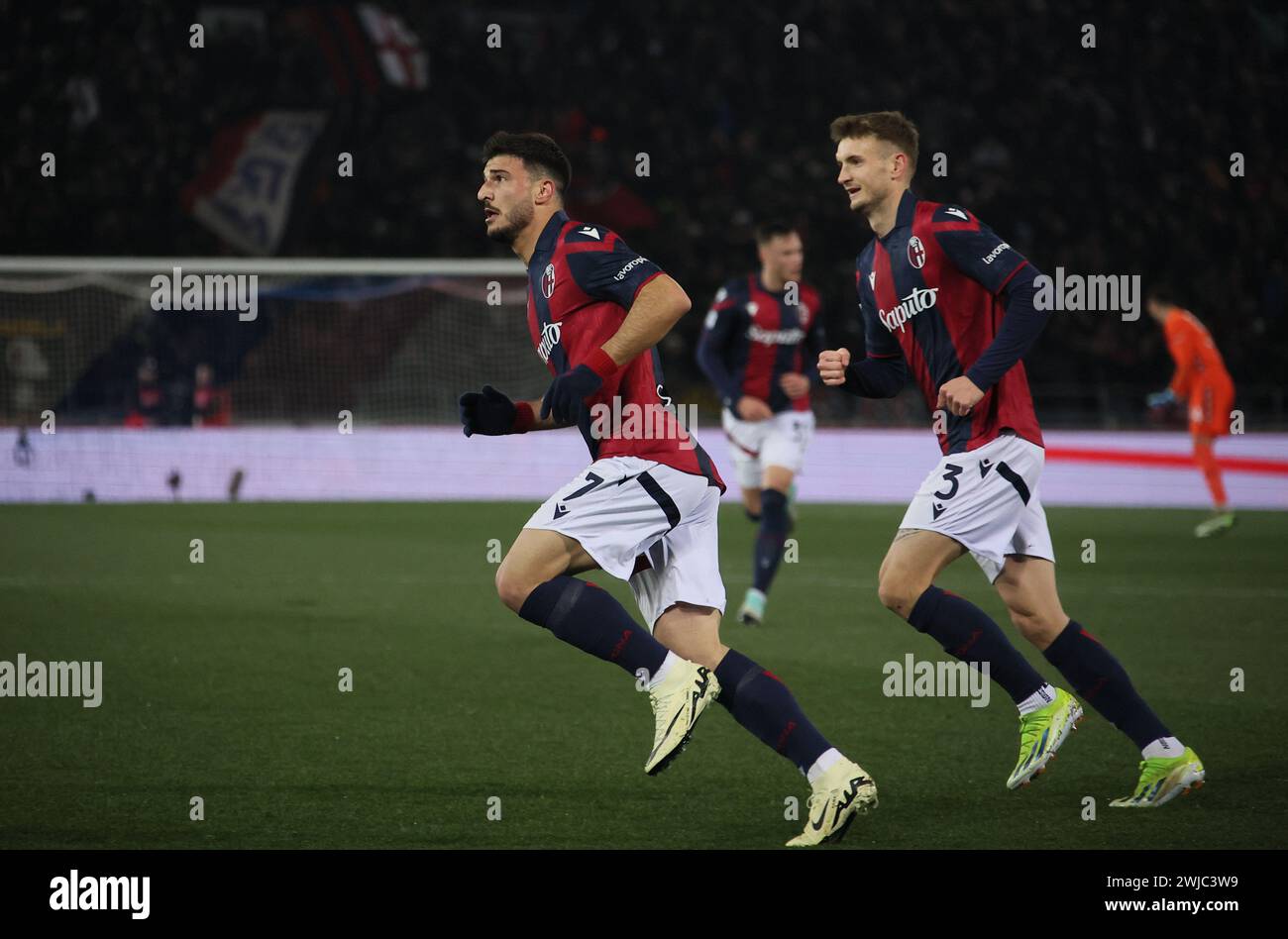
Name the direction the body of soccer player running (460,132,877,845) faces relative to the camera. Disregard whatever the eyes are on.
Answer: to the viewer's left

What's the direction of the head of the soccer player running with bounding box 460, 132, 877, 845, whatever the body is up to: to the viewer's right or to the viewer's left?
to the viewer's left

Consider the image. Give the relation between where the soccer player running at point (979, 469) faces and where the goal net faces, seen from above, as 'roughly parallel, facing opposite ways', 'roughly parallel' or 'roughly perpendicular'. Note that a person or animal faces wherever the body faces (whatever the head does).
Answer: roughly perpendicular

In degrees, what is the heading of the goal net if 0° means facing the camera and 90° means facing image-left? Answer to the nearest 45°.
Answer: approximately 0°

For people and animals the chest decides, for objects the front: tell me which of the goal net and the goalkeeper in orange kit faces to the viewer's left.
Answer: the goalkeeper in orange kit

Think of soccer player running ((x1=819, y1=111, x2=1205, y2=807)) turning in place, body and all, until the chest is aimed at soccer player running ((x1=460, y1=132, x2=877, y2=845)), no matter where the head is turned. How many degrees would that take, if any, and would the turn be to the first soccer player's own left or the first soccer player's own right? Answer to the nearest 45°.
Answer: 0° — they already face them

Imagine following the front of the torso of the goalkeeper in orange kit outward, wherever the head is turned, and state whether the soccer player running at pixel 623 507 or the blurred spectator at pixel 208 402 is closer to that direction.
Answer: the blurred spectator

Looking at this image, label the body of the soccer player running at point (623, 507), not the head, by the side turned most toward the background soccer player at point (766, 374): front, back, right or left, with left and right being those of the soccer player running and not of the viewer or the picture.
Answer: right
